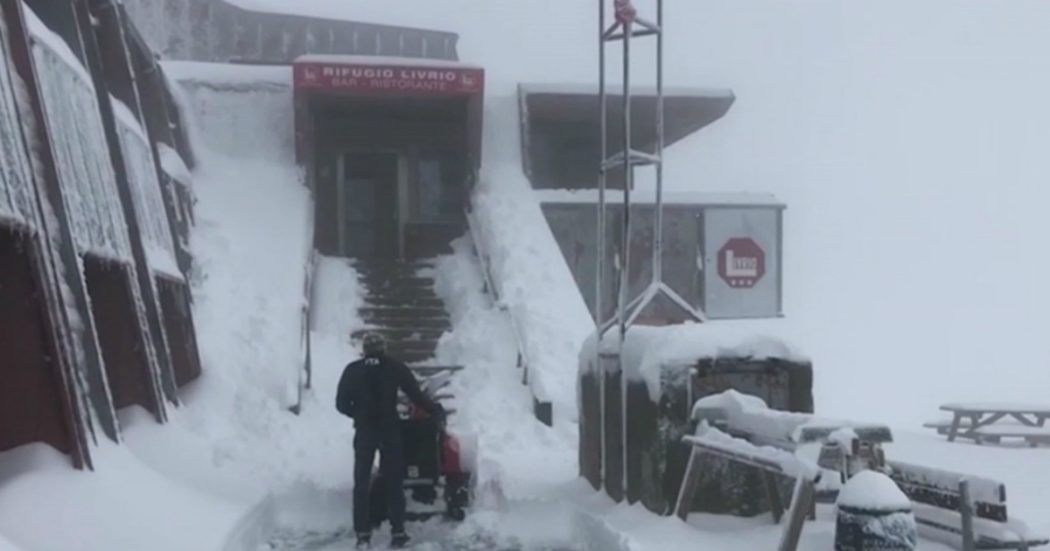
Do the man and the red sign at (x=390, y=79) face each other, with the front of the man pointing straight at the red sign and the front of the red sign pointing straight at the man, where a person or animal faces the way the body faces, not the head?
yes

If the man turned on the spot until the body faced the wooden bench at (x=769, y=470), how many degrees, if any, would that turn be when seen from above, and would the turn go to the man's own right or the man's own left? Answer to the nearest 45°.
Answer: approximately 135° to the man's own right

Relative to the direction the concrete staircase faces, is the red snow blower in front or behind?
in front

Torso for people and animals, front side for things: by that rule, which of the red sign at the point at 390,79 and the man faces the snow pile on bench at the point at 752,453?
the red sign

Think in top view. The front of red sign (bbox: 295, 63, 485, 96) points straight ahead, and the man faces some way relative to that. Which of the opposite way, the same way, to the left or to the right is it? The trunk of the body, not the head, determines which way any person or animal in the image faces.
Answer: the opposite way

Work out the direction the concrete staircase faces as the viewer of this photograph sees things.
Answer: facing the viewer

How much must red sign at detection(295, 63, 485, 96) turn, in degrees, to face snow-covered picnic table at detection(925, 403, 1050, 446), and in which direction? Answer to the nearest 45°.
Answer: approximately 45° to its left

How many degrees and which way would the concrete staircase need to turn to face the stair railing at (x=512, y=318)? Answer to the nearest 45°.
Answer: approximately 45° to its left

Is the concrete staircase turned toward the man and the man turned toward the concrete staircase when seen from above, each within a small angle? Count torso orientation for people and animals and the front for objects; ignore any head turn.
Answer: yes

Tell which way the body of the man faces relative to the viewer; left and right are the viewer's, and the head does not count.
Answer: facing away from the viewer

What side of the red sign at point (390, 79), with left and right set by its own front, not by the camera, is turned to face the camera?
front

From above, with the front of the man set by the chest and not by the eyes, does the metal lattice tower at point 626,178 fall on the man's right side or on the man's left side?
on the man's right side

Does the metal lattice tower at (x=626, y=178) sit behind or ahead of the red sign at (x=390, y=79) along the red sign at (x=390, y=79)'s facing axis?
ahead

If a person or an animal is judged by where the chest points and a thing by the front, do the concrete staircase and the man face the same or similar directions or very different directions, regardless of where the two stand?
very different directions
